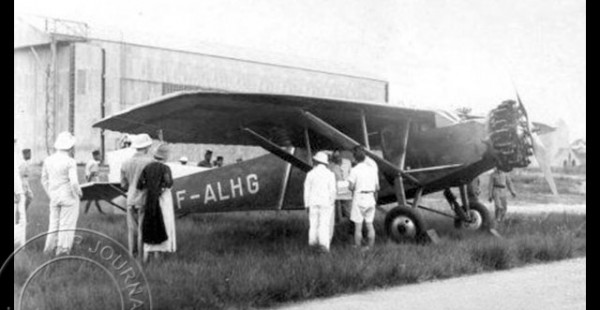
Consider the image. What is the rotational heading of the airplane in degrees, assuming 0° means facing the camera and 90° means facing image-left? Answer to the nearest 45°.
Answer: approximately 315°

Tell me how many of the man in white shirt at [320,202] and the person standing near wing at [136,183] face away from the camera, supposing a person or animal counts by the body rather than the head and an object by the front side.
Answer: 2

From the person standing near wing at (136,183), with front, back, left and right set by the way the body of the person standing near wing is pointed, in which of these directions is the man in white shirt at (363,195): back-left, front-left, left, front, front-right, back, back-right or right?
right

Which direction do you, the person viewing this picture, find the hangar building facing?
facing the viewer and to the right of the viewer

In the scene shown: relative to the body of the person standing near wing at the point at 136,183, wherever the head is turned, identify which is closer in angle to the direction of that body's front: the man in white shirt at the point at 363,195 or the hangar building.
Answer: the hangar building

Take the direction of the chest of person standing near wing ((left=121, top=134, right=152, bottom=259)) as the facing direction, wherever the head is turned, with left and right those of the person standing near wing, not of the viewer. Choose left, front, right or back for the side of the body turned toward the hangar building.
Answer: front

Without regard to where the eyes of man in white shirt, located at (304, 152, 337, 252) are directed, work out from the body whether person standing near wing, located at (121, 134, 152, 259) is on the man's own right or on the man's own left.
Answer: on the man's own left

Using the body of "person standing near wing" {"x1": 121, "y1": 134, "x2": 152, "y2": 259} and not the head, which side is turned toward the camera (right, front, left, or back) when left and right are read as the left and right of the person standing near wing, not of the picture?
back

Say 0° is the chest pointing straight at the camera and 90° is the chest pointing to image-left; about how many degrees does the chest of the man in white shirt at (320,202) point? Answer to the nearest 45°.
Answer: approximately 180°

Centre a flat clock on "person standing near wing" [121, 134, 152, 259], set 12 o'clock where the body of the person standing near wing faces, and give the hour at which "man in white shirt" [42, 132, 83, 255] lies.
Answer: The man in white shirt is roughly at 10 o'clock from the person standing near wing.
